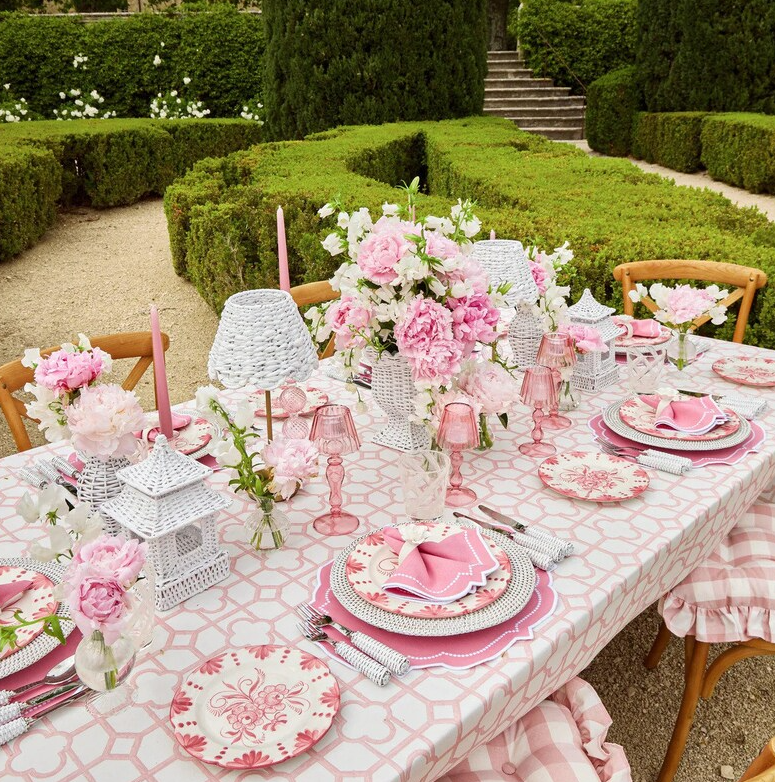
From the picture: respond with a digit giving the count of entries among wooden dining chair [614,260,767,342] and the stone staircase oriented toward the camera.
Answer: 2

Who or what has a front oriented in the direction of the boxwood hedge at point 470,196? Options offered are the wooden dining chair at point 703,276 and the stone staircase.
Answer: the stone staircase

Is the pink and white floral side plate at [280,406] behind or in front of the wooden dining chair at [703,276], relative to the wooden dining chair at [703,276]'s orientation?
in front

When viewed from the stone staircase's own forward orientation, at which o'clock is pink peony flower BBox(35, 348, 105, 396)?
The pink peony flower is roughly at 12 o'clock from the stone staircase.

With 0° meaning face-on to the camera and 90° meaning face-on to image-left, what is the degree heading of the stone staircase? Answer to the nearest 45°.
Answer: approximately 0°

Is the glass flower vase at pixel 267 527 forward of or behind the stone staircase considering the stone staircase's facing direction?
forward

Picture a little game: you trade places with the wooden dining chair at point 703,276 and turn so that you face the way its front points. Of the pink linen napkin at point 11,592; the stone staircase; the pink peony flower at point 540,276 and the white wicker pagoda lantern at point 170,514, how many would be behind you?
1

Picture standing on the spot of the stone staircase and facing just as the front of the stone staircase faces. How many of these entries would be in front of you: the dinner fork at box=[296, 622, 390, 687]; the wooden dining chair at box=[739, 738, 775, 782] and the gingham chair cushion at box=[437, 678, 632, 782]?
3
